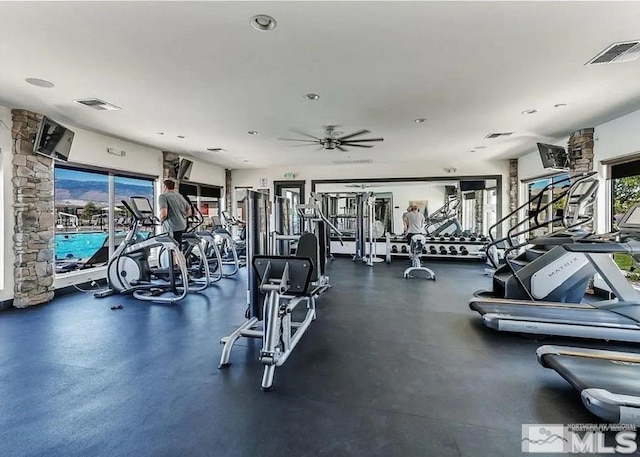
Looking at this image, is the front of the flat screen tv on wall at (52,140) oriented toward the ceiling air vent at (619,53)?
yes

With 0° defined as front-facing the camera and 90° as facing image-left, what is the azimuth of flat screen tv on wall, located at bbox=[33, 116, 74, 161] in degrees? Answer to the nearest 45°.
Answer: approximately 315°

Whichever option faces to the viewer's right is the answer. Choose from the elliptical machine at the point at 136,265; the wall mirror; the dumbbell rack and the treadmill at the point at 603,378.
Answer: the treadmill

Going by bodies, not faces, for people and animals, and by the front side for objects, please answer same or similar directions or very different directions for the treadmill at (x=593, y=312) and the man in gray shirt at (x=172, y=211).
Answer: very different directions

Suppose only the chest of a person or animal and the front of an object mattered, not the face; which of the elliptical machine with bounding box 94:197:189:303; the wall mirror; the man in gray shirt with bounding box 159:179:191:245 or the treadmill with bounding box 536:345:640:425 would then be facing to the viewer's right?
the treadmill

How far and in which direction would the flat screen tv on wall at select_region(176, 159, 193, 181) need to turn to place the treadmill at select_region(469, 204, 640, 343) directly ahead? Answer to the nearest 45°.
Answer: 0° — it already faces it

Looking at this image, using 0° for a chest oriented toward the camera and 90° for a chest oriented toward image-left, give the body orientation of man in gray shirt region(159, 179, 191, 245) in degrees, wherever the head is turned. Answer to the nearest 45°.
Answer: approximately 135°

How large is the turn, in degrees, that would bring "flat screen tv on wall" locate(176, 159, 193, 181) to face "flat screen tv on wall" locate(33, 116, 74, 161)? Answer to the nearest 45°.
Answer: approximately 90° to its right

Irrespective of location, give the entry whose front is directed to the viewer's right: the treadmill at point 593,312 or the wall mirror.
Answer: the treadmill

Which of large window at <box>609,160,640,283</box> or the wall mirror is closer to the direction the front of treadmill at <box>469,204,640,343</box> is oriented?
the large window

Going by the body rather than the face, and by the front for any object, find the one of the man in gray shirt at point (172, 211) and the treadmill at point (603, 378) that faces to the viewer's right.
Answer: the treadmill

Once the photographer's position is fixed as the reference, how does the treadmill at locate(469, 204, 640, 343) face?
facing to the right of the viewer

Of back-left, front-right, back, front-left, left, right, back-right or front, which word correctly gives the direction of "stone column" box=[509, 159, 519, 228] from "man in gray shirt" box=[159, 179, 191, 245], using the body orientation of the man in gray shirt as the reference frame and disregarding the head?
back-right
